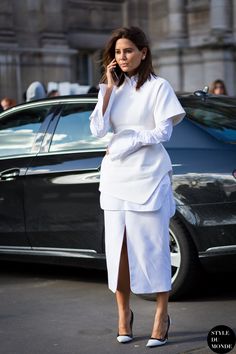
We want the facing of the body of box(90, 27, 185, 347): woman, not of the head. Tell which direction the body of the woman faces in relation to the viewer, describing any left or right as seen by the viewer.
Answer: facing the viewer and to the left of the viewer

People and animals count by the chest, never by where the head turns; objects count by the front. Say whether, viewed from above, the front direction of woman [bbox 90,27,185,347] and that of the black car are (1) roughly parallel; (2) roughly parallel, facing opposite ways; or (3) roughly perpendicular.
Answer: roughly perpendicular
